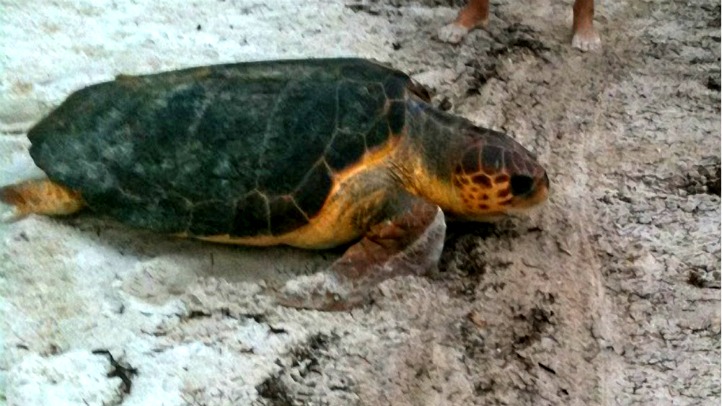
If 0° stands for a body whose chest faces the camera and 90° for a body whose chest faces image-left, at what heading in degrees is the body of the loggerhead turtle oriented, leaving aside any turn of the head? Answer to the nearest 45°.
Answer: approximately 270°
